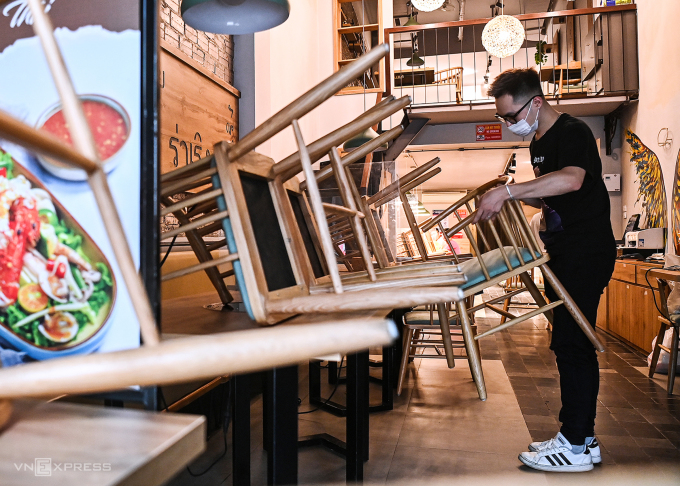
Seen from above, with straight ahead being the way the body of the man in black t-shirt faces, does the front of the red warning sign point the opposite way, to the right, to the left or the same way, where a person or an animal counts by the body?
to the left

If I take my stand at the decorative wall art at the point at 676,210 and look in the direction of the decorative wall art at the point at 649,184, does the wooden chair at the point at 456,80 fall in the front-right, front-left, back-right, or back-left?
front-left

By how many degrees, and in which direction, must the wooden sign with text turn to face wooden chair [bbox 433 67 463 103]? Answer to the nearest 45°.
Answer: approximately 90° to its left

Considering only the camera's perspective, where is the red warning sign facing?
facing the viewer

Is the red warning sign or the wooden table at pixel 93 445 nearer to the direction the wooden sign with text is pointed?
the wooden table

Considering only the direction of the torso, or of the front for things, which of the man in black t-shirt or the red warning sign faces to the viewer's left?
the man in black t-shirt

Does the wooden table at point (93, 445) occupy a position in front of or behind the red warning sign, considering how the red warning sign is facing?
in front

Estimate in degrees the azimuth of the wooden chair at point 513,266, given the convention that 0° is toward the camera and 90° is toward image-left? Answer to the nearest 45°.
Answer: approximately 90°

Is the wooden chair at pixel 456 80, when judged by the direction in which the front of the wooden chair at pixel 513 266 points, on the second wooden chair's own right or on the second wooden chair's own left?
on the second wooden chair's own right

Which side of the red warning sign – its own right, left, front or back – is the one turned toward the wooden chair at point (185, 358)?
front

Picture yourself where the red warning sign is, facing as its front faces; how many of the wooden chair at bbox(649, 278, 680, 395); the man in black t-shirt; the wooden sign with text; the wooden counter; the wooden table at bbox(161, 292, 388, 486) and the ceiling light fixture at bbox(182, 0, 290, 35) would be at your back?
0

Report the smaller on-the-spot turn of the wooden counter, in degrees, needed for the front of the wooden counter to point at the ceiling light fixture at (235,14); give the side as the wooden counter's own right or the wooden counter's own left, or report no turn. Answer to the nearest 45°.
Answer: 0° — it already faces it

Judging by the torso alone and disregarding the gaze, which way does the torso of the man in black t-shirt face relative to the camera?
to the viewer's left

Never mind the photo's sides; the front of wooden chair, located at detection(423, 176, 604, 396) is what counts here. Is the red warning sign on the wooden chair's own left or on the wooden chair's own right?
on the wooden chair's own right

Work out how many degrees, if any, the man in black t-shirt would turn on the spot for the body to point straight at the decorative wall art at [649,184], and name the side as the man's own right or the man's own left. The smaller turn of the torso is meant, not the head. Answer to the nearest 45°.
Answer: approximately 90° to the man's own right

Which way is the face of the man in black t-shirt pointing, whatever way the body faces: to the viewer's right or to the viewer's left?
to the viewer's left

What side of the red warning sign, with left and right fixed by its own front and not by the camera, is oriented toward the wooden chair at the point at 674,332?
front

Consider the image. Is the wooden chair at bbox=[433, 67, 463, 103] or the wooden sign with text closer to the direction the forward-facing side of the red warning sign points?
the wooden sign with text
